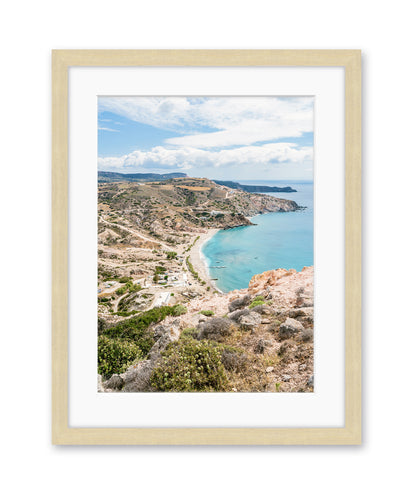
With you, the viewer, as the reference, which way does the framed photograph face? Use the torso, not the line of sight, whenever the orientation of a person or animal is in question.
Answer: facing the viewer
